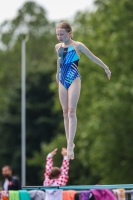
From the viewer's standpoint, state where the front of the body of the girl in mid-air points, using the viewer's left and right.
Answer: facing the viewer and to the left of the viewer

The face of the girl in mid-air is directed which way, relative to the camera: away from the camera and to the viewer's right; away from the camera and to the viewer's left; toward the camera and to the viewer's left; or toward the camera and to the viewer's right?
toward the camera and to the viewer's left
